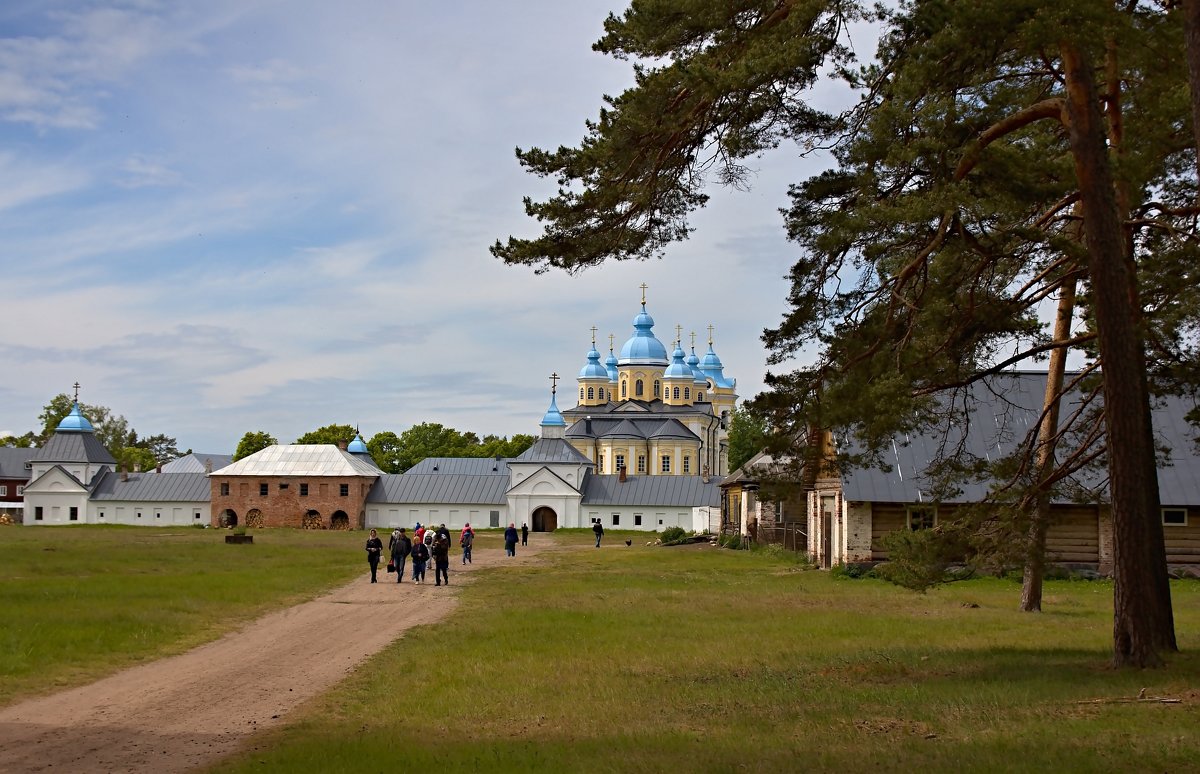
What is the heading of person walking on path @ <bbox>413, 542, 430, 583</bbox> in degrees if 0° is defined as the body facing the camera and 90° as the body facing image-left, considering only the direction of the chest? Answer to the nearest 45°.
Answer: approximately 0°
